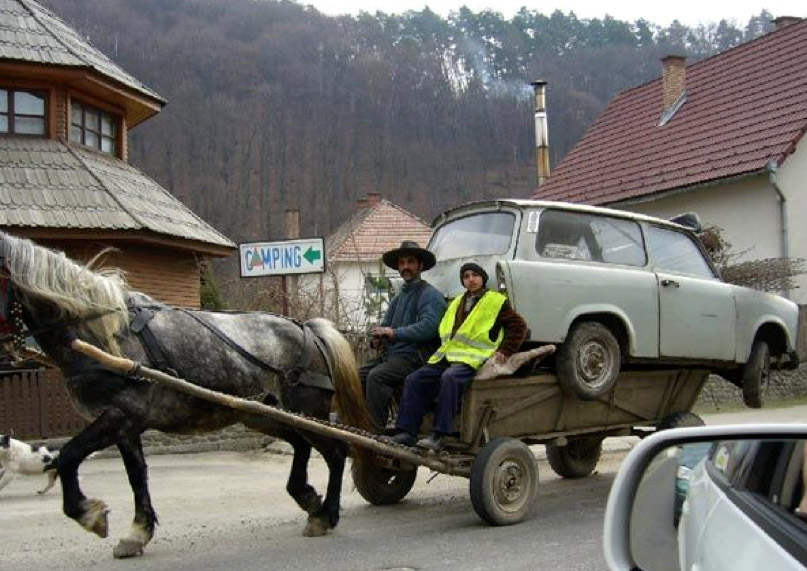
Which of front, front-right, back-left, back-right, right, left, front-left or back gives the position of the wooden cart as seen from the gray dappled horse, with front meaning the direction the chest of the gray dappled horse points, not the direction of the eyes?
back

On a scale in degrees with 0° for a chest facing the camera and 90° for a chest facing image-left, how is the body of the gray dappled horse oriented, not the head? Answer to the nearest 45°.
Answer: approximately 90°

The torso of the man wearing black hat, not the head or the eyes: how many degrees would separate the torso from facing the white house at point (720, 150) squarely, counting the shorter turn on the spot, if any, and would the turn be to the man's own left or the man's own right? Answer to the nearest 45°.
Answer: approximately 180°

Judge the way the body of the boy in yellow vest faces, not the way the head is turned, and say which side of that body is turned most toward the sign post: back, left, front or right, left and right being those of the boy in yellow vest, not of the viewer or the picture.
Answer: right

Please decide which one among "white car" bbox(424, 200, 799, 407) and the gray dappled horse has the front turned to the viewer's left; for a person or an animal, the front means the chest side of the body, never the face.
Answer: the gray dappled horse

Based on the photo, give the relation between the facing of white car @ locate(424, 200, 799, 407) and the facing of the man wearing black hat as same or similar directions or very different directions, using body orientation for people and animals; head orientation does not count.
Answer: very different directions

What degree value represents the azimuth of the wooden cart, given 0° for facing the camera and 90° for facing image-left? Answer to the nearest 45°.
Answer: approximately 45°

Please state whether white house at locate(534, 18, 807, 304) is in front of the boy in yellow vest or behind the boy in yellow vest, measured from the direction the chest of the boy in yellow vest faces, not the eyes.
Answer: behind

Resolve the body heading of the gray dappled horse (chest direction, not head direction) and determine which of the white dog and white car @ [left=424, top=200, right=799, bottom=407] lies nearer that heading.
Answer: the white dog

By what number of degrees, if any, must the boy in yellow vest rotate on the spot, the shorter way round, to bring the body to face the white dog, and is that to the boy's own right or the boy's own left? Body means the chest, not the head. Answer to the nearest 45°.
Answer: approximately 90° to the boy's own right
